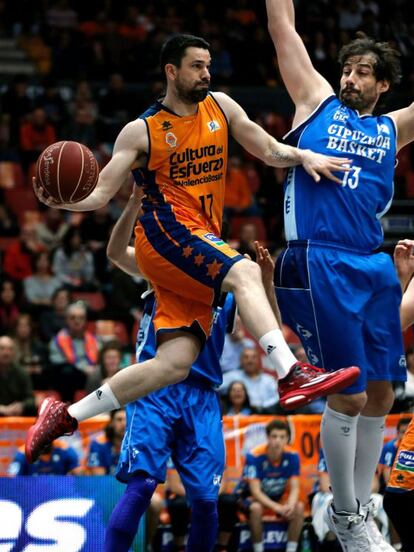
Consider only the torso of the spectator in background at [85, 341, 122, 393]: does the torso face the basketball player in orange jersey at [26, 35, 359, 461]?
yes

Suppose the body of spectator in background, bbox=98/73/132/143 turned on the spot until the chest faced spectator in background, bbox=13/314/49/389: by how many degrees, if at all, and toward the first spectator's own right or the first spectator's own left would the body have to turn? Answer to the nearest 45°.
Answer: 0° — they already face them

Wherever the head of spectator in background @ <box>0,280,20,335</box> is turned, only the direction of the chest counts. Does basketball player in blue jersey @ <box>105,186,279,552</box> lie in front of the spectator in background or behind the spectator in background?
in front

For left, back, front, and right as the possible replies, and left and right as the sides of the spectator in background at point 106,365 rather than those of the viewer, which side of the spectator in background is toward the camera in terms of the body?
front

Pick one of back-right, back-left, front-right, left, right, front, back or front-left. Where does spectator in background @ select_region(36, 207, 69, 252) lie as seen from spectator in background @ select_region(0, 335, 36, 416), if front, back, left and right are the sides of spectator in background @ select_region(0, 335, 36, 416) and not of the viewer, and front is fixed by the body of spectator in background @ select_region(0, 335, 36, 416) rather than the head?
back

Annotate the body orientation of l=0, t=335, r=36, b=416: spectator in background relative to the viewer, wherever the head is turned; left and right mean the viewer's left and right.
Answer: facing the viewer

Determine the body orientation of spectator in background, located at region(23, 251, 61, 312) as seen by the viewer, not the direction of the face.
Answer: toward the camera

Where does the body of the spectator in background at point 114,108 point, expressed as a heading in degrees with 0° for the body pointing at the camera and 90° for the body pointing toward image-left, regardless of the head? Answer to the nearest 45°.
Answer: approximately 0°
